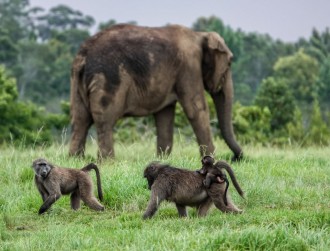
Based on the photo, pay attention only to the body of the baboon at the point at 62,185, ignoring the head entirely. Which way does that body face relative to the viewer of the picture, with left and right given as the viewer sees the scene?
facing to the left of the viewer

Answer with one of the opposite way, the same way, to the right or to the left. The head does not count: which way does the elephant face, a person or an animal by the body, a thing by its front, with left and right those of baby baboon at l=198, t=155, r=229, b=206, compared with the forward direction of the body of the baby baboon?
the opposite way

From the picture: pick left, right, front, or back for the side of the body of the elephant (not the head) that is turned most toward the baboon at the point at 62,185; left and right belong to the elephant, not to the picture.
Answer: right

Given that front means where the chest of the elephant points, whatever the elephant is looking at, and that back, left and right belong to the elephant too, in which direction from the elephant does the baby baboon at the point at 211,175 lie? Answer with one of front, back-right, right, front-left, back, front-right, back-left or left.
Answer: right

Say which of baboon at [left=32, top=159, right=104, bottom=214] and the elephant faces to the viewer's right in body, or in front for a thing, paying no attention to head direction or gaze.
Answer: the elephant

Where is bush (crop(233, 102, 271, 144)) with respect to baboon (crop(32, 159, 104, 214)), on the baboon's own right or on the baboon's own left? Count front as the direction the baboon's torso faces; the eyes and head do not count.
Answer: on the baboon's own right

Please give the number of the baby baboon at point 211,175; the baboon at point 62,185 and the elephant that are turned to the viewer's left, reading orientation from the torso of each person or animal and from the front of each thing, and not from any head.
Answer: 2

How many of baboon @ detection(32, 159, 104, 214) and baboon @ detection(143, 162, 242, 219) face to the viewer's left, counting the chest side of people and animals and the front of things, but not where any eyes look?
2

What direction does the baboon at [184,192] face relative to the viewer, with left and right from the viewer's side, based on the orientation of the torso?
facing to the left of the viewer

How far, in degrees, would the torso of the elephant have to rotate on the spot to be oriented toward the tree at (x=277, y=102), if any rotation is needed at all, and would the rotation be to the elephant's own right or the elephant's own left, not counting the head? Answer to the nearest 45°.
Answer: approximately 90° to the elephant's own left

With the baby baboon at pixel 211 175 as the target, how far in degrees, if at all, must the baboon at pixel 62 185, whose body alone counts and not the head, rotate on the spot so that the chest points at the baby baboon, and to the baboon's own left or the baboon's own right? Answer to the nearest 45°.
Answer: approximately 135° to the baboon's own left

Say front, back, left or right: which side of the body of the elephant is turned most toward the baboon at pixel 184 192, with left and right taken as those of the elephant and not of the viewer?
right

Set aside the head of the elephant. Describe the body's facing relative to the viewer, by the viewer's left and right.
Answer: facing to the right of the viewer

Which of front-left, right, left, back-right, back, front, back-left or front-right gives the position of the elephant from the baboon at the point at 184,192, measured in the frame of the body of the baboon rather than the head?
right

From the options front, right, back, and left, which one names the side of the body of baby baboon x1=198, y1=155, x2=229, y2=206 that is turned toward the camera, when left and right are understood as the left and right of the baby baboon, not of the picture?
left

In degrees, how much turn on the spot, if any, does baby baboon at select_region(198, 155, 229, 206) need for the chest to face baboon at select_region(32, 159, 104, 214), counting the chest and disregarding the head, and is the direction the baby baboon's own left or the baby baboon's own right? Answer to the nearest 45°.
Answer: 0° — it already faces it

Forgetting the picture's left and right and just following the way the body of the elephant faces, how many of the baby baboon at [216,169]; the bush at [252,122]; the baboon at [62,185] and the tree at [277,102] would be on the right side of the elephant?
2
